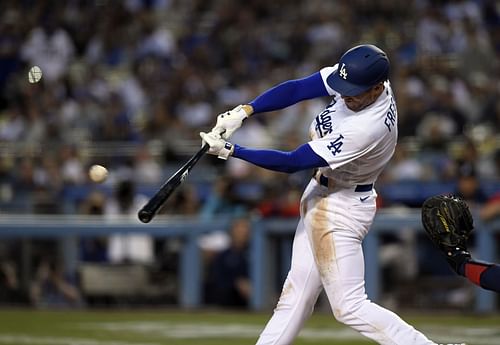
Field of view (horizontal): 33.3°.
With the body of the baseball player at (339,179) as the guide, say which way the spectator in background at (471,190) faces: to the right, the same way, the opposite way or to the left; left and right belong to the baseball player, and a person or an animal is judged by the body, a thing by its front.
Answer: to the left

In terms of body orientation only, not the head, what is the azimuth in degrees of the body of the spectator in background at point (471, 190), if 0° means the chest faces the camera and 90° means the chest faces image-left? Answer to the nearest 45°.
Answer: approximately 0°

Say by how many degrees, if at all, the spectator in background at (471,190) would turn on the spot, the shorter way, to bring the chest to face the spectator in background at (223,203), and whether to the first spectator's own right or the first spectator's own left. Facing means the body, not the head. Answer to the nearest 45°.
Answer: approximately 90° to the first spectator's own right

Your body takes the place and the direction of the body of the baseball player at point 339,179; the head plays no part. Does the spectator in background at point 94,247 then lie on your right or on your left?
on your right

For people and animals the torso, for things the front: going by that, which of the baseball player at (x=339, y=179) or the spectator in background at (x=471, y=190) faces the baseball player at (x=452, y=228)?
the spectator in background

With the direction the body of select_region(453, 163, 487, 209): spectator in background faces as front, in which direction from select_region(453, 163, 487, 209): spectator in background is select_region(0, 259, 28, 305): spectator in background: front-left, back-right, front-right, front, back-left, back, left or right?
right

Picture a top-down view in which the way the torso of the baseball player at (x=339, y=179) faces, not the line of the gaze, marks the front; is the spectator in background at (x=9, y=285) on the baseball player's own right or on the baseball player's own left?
on the baseball player's own right

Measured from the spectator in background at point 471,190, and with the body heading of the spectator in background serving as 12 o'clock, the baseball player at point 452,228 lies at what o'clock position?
The baseball player is roughly at 12 o'clock from the spectator in background.

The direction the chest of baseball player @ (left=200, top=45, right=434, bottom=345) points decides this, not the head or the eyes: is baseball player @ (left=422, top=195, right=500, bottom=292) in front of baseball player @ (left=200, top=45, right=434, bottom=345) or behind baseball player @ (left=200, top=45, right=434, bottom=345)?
behind

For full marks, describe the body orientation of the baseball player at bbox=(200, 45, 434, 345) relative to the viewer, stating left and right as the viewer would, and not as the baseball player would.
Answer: facing to the left of the viewer

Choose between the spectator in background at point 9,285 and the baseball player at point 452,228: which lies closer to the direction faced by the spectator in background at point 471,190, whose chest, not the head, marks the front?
the baseball player
